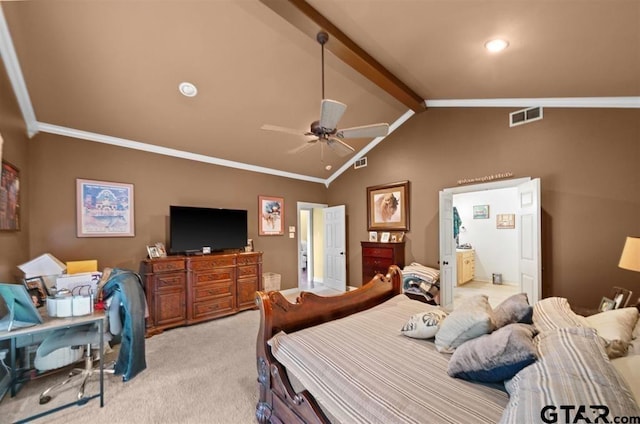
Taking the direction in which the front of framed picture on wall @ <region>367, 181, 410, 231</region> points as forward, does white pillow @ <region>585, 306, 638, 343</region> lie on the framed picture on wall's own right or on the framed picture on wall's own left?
on the framed picture on wall's own left

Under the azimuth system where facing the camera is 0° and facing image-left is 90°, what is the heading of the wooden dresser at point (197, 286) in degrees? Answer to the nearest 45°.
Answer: approximately 315°

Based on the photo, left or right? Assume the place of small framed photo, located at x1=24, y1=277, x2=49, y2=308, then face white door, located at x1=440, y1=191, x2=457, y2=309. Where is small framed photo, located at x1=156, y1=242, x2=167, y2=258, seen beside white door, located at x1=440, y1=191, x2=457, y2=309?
left

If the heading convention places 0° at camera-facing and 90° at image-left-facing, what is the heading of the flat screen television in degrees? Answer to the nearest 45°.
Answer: approximately 315°

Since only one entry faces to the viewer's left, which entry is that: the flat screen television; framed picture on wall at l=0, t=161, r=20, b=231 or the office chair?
the office chair

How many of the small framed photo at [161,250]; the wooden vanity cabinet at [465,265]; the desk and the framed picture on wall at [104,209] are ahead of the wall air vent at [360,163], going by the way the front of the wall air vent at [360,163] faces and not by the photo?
3

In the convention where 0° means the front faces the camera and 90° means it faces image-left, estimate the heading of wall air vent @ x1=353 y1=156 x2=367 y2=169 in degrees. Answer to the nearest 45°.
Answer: approximately 45°

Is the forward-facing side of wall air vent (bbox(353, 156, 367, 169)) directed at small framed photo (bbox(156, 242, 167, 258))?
yes

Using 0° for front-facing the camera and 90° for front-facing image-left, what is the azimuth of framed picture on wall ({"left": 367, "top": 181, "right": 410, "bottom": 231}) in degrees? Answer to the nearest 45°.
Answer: approximately 45°

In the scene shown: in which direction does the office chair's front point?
to the viewer's left
